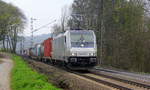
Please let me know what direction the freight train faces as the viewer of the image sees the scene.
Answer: facing the viewer and to the right of the viewer
